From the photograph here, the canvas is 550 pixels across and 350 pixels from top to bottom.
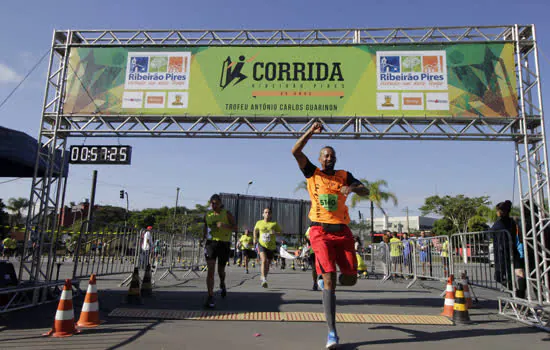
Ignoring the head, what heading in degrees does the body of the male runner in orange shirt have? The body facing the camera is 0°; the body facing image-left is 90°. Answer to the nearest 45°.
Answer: approximately 0°

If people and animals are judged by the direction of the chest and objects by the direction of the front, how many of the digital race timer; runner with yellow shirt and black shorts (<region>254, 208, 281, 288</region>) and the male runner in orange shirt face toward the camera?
3

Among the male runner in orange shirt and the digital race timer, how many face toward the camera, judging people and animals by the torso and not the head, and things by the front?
2

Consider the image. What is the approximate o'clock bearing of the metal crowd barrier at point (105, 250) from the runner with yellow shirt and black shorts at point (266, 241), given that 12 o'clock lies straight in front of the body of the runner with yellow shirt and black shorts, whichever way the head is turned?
The metal crowd barrier is roughly at 2 o'clock from the runner with yellow shirt and black shorts.

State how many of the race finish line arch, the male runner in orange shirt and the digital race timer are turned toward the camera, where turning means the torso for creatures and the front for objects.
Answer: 3

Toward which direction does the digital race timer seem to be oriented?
toward the camera

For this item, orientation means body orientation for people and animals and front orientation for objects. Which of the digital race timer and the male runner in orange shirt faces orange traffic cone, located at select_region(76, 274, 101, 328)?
the digital race timer

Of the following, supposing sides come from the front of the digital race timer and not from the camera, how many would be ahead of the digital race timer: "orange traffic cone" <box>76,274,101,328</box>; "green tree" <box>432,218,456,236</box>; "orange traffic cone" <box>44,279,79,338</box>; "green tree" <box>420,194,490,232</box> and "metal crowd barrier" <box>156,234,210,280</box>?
2

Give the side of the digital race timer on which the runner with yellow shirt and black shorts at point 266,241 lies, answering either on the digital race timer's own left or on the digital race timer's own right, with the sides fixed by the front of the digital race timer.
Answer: on the digital race timer's own left

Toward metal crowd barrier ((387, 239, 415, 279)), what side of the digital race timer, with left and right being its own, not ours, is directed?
left

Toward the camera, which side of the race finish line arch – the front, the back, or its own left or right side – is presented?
front

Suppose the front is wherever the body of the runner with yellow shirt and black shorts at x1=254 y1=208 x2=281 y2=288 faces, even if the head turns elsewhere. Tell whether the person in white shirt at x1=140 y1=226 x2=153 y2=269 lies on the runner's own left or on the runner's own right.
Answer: on the runner's own right
